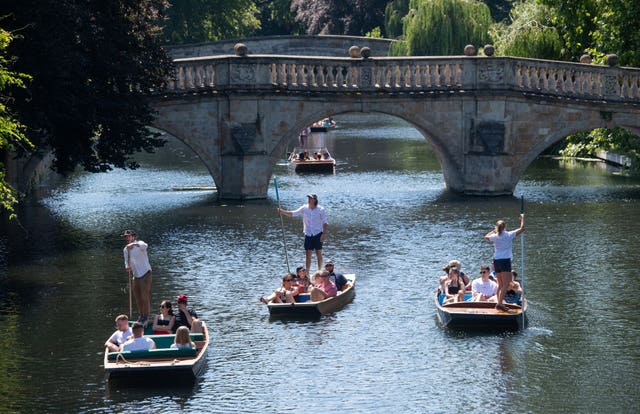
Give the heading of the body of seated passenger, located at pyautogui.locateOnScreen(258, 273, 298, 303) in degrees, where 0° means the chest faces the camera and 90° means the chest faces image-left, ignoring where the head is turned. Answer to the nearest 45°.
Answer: approximately 45°

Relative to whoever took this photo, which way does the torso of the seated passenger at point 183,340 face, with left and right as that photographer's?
facing away from the viewer

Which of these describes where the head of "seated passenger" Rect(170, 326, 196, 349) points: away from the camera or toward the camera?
away from the camera

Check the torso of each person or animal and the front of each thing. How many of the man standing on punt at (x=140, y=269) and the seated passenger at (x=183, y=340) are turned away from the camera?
1

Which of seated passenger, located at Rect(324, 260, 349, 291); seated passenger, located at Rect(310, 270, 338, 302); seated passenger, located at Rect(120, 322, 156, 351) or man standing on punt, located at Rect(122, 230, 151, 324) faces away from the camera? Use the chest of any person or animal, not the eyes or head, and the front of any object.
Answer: seated passenger, located at Rect(120, 322, 156, 351)

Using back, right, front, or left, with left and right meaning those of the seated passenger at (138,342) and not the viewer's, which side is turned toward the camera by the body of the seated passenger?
back

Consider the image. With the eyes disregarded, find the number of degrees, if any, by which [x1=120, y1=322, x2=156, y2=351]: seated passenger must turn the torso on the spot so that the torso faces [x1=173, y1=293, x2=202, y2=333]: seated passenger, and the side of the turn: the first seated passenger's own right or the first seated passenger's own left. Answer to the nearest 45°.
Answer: approximately 45° to the first seated passenger's own right

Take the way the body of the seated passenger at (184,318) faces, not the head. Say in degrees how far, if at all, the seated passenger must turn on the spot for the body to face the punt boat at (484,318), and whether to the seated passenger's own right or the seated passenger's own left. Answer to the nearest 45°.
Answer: approximately 90° to the seated passenger's own left

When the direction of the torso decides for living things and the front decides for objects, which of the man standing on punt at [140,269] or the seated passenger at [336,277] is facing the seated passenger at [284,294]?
the seated passenger at [336,277]

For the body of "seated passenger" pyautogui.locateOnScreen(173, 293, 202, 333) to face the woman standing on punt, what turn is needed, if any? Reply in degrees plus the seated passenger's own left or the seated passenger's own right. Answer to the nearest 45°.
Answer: approximately 90° to the seated passenger's own left

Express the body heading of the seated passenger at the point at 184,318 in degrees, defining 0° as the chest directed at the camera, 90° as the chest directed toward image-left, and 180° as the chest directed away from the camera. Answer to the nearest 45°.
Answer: approximately 0°

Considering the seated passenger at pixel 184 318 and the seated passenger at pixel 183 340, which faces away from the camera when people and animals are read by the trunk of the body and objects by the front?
the seated passenger at pixel 183 340

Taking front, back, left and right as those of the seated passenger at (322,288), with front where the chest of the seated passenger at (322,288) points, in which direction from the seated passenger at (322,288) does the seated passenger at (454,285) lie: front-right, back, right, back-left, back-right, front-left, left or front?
back-left

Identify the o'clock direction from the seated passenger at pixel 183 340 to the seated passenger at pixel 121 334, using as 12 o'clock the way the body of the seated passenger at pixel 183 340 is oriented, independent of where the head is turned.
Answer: the seated passenger at pixel 121 334 is roughly at 10 o'clock from the seated passenger at pixel 183 340.

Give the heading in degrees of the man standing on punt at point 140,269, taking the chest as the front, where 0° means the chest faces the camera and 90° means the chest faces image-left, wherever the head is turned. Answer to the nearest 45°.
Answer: approximately 45°

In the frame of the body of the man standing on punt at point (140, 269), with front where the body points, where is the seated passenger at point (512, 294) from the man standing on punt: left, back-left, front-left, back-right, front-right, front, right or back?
back-left
